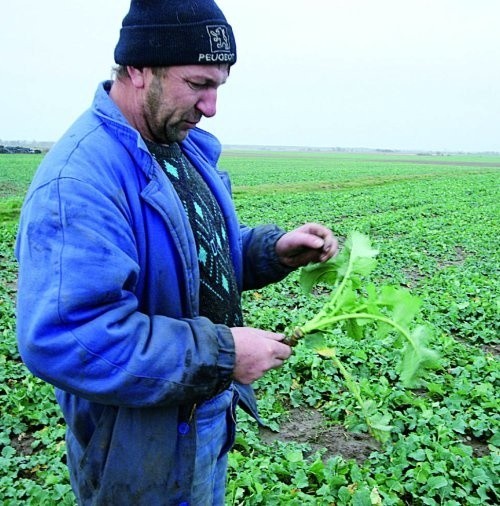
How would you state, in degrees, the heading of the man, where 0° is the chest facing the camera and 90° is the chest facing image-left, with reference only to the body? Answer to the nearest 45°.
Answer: approximately 315°

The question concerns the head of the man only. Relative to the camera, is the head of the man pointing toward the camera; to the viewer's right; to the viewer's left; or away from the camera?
to the viewer's right
